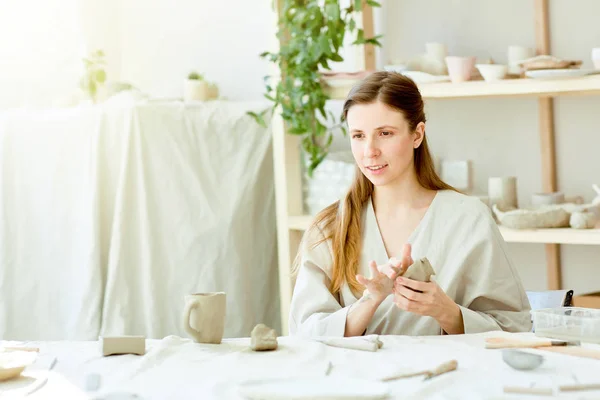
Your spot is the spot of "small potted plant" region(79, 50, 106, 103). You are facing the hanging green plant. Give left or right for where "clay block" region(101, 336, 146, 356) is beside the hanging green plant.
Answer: right

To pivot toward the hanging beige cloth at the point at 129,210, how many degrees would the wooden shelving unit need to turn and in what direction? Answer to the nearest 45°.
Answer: approximately 90° to its right

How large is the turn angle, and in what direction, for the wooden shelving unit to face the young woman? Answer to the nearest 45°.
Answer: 0° — it already faces them

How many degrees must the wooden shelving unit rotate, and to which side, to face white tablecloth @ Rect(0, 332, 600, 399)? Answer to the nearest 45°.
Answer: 0° — it already faces it

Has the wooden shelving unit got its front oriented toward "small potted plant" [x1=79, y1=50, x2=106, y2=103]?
no

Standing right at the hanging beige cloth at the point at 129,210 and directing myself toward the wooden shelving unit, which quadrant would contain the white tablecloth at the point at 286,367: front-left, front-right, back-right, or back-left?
front-right

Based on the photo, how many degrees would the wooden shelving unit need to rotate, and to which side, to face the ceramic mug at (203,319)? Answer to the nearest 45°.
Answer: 0° — it already faces it

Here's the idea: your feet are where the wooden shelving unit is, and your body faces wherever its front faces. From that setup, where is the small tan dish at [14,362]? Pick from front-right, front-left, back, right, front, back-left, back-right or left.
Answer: front

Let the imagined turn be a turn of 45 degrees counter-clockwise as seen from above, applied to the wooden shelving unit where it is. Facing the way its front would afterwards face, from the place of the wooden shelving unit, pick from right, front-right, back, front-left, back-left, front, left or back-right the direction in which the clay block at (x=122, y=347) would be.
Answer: front-right

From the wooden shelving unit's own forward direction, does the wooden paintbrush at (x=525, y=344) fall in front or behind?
in front

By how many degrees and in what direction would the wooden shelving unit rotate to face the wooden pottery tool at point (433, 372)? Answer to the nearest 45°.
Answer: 0° — it already faces it

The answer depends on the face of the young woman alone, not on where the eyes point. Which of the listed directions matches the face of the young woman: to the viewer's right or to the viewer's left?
to the viewer's left

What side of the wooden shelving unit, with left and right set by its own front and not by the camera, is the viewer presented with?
front

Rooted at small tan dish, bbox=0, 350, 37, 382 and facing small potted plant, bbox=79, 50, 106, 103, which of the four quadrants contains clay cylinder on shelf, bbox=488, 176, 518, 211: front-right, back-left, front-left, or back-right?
front-right

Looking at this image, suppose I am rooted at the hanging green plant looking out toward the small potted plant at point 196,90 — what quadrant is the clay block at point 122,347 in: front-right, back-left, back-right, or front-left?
back-left
